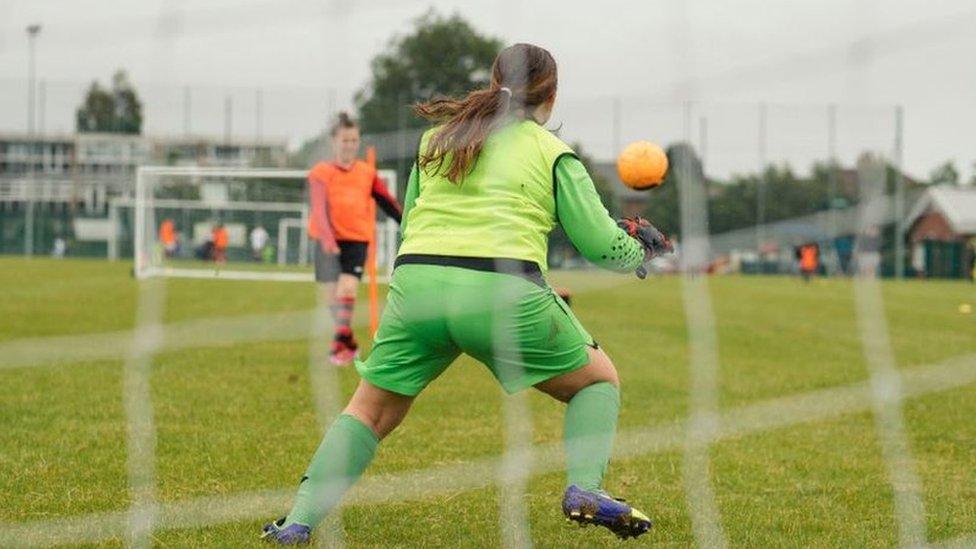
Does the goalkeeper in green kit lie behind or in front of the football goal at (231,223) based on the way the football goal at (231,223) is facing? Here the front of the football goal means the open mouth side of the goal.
in front

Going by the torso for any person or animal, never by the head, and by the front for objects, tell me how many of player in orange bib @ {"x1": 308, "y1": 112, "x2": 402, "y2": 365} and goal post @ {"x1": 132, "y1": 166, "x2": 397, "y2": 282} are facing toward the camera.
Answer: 2

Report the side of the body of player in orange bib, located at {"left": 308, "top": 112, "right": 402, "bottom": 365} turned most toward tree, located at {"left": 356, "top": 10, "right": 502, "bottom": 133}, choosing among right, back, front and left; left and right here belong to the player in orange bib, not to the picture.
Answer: back

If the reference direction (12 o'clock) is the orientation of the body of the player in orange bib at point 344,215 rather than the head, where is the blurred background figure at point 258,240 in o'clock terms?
The blurred background figure is roughly at 6 o'clock from the player in orange bib.

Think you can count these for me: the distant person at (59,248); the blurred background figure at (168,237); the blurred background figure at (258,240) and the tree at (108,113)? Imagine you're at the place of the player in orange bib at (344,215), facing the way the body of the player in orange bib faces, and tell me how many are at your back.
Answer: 4

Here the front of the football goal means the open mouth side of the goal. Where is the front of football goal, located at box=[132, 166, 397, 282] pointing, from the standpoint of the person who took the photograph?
facing the viewer

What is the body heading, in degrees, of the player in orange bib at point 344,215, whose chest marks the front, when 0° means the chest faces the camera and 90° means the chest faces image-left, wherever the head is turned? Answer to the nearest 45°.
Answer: approximately 0°

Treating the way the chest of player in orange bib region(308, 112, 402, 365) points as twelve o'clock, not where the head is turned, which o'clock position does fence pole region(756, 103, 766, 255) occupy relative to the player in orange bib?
The fence pole is roughly at 7 o'clock from the player in orange bib.

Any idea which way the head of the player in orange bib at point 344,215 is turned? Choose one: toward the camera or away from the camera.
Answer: toward the camera

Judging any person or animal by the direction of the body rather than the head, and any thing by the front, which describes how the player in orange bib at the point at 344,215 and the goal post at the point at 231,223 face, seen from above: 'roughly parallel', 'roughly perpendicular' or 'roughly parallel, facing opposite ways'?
roughly parallel

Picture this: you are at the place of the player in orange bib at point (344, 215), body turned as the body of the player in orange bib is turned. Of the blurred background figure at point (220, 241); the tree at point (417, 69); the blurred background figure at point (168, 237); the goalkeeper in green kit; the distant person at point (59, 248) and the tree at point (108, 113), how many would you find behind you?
5

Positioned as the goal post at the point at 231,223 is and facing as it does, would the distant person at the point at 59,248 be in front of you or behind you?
behind

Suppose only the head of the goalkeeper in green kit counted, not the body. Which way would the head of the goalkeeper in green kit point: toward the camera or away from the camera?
away from the camera

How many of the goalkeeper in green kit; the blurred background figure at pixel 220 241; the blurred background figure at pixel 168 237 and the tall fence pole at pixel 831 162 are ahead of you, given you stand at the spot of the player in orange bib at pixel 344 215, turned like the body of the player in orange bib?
1

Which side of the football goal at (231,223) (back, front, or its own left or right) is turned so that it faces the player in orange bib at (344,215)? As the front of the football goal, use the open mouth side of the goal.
front
